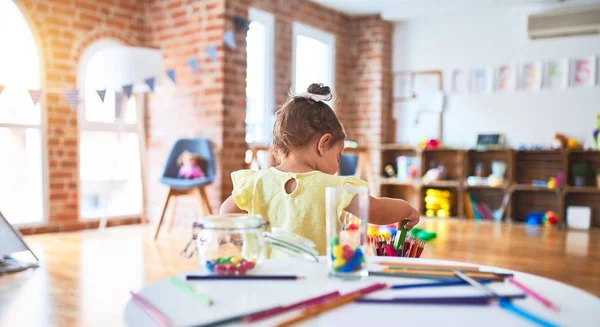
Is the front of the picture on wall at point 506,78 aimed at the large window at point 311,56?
no

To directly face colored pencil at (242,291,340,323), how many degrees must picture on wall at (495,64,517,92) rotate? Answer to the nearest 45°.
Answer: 0° — it already faces it

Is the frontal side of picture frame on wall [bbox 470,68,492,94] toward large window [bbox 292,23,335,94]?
no

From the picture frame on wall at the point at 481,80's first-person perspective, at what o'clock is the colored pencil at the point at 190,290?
The colored pencil is roughly at 12 o'clock from the picture frame on wall.

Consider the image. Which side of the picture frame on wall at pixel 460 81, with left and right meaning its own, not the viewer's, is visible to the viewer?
front

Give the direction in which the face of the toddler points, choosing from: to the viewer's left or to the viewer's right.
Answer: to the viewer's right

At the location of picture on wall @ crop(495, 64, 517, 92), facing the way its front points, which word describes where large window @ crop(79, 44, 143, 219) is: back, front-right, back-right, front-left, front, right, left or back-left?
front-right

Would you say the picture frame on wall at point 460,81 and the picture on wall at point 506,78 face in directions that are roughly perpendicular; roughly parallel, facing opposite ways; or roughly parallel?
roughly parallel

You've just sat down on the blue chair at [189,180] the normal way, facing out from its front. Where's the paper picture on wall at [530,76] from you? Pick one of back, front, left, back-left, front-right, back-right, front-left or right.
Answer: back-left

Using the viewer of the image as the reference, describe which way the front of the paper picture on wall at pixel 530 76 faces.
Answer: facing the viewer

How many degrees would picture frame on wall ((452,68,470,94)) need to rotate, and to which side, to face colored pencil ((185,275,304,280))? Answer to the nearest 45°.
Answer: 0° — it already faces it

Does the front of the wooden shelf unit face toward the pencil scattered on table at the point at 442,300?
yes

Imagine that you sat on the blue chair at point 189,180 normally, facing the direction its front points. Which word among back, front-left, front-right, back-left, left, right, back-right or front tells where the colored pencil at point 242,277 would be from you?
front-left

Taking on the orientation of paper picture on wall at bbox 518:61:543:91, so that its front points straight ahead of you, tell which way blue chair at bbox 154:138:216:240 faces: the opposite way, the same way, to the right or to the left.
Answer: the same way

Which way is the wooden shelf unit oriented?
toward the camera

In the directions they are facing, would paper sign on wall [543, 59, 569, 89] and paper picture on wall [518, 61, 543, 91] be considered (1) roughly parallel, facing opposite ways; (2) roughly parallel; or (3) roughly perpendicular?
roughly parallel

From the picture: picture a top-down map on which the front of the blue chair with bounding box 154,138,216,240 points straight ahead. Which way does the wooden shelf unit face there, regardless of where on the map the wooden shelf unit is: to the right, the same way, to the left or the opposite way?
the same way

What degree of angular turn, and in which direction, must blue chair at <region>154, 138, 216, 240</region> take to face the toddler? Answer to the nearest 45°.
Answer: approximately 45° to its left

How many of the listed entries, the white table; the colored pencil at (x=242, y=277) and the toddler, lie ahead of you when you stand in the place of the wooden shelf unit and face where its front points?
3
